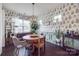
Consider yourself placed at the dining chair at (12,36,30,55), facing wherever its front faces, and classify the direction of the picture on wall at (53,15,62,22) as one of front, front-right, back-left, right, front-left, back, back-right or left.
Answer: front

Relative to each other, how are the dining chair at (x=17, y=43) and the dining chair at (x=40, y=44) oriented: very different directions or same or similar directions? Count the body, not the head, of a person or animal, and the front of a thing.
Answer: very different directions

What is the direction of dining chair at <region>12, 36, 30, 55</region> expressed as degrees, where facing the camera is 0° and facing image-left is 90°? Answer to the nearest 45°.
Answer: approximately 270°

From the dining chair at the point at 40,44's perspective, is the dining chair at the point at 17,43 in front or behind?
in front

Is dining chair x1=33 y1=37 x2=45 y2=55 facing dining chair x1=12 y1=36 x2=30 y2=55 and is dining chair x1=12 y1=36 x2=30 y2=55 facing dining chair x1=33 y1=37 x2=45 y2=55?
no

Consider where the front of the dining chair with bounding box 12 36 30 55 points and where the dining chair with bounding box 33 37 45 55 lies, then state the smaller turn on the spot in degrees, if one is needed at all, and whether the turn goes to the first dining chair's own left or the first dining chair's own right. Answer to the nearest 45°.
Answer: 0° — it already faces it
